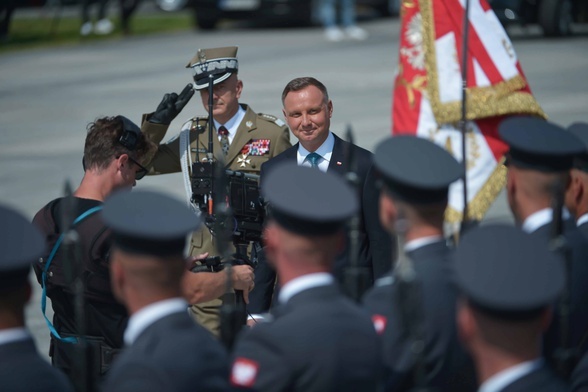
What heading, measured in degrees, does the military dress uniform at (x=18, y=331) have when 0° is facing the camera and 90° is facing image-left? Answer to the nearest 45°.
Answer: approximately 180°

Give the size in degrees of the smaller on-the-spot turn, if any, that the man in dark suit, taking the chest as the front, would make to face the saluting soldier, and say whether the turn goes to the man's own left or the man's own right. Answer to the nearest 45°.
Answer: approximately 135° to the man's own right

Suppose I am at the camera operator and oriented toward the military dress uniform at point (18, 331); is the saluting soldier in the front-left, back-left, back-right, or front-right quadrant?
back-left

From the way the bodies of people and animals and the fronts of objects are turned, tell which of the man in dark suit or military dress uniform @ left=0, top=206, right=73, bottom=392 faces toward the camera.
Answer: the man in dark suit

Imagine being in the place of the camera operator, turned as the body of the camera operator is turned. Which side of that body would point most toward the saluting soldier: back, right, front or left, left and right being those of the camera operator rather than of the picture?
front

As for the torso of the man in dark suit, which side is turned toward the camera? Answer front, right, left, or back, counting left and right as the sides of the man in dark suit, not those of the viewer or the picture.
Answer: front

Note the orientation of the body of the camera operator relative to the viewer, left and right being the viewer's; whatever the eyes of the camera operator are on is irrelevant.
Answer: facing away from the viewer and to the right of the viewer

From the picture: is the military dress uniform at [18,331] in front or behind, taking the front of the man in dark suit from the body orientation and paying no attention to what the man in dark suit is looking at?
in front

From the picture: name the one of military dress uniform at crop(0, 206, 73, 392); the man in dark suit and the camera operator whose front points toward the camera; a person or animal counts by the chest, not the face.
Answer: the man in dark suit

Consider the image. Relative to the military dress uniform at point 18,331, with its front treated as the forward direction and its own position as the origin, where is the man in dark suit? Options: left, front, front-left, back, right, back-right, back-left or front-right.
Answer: front-right

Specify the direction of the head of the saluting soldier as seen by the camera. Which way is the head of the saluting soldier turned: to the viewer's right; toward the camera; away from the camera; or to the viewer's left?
toward the camera

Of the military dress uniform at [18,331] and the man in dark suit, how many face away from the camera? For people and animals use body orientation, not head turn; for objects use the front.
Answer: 1

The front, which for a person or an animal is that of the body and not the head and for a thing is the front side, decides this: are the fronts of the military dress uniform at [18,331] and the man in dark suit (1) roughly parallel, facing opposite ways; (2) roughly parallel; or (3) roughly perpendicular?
roughly parallel, facing opposite ways

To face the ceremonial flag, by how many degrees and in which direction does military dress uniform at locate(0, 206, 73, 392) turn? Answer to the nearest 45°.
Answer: approximately 45° to its right

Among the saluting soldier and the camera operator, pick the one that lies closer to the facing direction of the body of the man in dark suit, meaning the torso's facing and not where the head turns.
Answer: the camera operator

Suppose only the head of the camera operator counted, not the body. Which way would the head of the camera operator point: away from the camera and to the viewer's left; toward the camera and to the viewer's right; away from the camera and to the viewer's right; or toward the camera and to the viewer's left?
away from the camera and to the viewer's right
